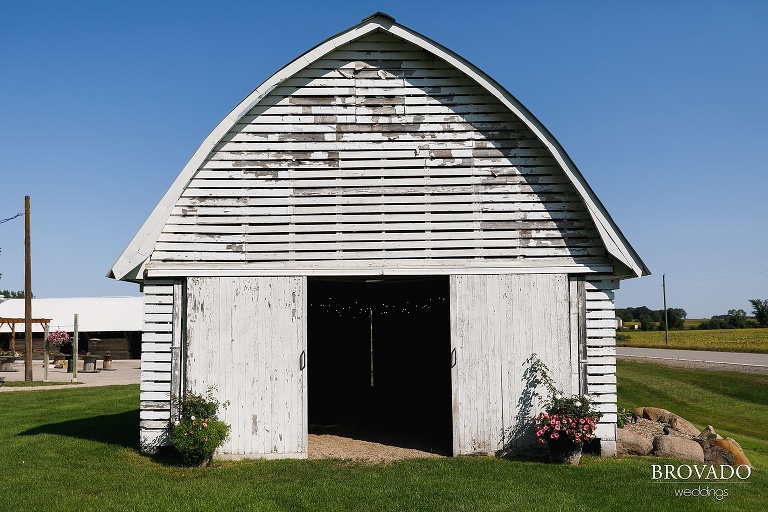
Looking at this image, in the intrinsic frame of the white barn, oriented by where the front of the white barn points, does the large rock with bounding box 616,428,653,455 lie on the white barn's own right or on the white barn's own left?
on the white barn's own left

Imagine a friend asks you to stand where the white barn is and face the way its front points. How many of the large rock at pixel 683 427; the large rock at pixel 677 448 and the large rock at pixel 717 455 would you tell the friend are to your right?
0

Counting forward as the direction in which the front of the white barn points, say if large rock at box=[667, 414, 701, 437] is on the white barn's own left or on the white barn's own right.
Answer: on the white barn's own left

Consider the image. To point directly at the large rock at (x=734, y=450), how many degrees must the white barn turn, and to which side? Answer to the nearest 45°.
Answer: approximately 90° to its left

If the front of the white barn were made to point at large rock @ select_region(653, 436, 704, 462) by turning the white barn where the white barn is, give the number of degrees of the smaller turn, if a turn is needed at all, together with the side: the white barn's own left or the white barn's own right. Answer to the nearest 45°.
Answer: approximately 90° to the white barn's own left

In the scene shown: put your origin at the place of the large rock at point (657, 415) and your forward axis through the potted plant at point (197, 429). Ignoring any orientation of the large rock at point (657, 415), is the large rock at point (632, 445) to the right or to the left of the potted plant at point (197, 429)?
left

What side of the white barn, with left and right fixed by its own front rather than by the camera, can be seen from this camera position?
front

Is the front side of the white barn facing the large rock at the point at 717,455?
no

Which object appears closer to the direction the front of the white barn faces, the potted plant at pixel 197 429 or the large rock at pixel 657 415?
the potted plant
